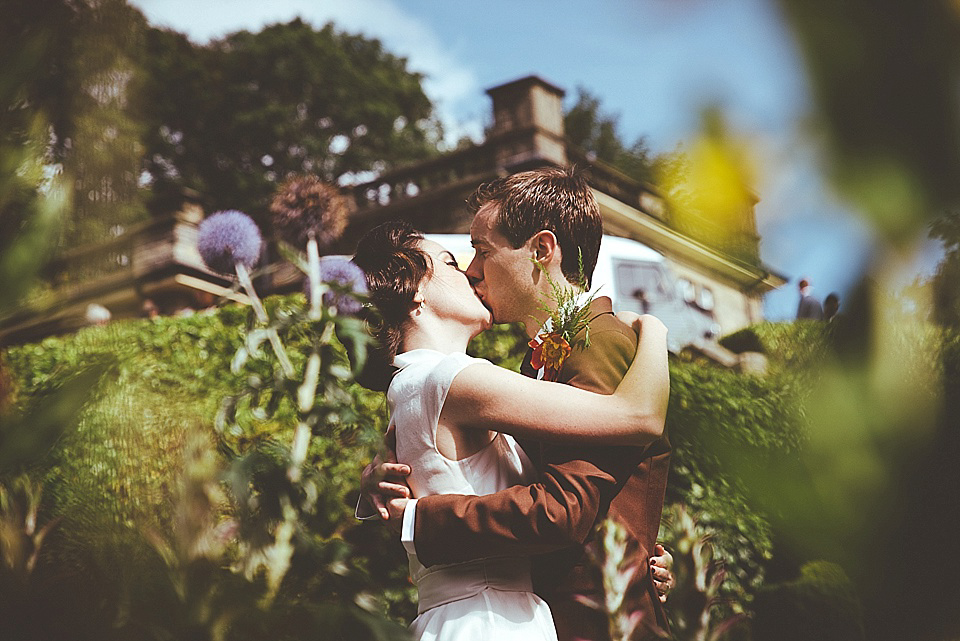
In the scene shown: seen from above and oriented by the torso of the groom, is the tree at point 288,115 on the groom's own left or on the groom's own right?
on the groom's own right

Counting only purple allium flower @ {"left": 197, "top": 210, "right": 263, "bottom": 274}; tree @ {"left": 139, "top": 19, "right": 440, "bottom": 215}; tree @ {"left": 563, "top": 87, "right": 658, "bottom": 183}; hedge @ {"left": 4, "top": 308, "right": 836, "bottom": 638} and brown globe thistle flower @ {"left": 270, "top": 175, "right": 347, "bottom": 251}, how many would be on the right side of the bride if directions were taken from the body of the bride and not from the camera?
2

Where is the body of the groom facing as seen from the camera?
to the viewer's left

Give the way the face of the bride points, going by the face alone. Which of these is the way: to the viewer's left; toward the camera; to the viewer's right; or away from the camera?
to the viewer's right

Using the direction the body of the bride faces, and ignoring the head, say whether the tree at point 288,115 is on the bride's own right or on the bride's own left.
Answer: on the bride's own left

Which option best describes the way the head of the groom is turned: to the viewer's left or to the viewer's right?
to the viewer's left

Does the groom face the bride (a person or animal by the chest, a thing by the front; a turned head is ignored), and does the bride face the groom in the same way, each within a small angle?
yes

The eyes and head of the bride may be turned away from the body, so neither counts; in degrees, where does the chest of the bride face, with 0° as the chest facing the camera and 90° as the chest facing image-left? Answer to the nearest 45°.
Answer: approximately 270°

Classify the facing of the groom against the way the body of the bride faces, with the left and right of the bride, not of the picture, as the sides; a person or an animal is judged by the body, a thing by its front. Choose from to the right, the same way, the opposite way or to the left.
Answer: the opposite way
